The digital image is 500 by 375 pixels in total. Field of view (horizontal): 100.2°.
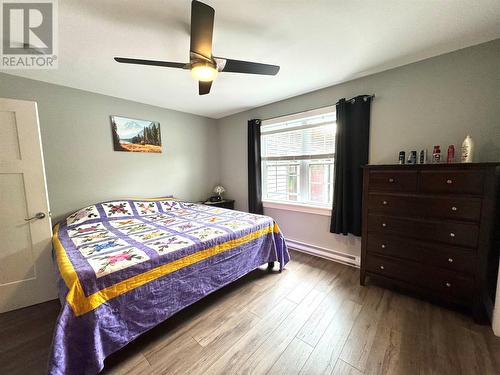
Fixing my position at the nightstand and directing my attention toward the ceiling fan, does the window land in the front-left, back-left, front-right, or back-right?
front-left

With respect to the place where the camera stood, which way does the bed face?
facing the viewer and to the right of the viewer

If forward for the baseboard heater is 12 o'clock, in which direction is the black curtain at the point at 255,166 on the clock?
The black curtain is roughly at 2 o'clock from the baseboard heater.

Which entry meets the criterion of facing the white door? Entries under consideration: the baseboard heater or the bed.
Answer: the baseboard heater

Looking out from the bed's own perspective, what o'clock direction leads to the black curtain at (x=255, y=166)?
The black curtain is roughly at 9 o'clock from the bed.

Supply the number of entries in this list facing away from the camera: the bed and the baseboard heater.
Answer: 0

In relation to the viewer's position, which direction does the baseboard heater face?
facing the viewer and to the left of the viewer

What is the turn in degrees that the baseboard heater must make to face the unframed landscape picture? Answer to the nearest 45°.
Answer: approximately 45° to its right

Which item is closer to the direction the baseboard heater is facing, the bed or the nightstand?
the bed

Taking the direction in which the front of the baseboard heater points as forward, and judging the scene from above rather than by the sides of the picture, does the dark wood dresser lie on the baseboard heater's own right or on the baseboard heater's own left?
on the baseboard heater's own left

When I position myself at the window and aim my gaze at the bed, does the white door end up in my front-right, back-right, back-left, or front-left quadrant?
front-right

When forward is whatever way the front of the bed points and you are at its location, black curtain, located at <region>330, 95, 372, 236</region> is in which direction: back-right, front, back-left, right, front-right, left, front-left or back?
front-left

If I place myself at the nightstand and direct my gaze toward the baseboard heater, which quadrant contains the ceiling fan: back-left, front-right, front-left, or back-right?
front-right
